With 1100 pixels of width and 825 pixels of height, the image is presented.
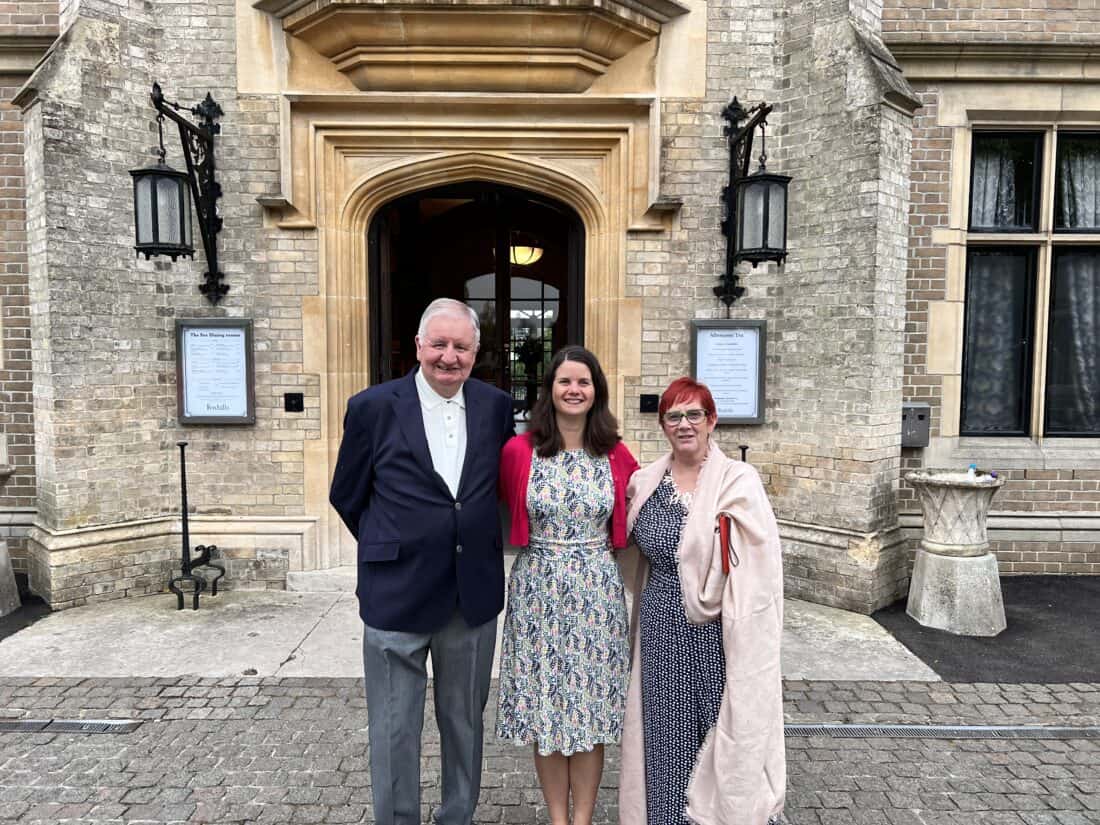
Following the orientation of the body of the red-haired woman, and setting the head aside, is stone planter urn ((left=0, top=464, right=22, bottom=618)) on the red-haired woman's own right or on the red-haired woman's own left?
on the red-haired woman's own right

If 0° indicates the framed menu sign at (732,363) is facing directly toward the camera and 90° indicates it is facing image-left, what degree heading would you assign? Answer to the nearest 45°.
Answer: approximately 0°

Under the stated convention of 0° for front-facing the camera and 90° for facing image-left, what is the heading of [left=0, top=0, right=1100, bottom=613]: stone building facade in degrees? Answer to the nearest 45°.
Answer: approximately 0°

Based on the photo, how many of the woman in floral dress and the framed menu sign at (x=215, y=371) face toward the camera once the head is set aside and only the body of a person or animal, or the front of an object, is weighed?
2

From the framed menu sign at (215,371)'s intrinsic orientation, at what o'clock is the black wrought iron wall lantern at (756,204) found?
The black wrought iron wall lantern is roughly at 10 o'clock from the framed menu sign.

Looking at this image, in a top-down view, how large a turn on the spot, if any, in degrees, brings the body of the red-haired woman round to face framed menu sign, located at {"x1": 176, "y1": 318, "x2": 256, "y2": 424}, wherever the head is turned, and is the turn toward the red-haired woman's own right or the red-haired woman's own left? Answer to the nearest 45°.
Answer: approximately 90° to the red-haired woman's own right
